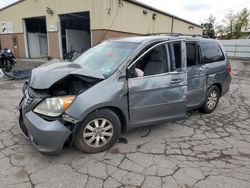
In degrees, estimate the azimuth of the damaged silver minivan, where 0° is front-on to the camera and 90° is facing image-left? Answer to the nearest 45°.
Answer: approximately 45°

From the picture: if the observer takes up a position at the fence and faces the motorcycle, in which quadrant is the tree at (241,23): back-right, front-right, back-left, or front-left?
back-right

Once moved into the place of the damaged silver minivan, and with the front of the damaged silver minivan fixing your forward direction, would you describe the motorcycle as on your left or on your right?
on your right

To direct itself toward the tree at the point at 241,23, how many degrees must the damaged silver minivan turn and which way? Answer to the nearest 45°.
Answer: approximately 180°

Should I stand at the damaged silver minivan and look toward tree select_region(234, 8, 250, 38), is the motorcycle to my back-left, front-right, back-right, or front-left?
front-left

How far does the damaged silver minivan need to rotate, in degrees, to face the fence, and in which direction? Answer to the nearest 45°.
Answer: approximately 180°
